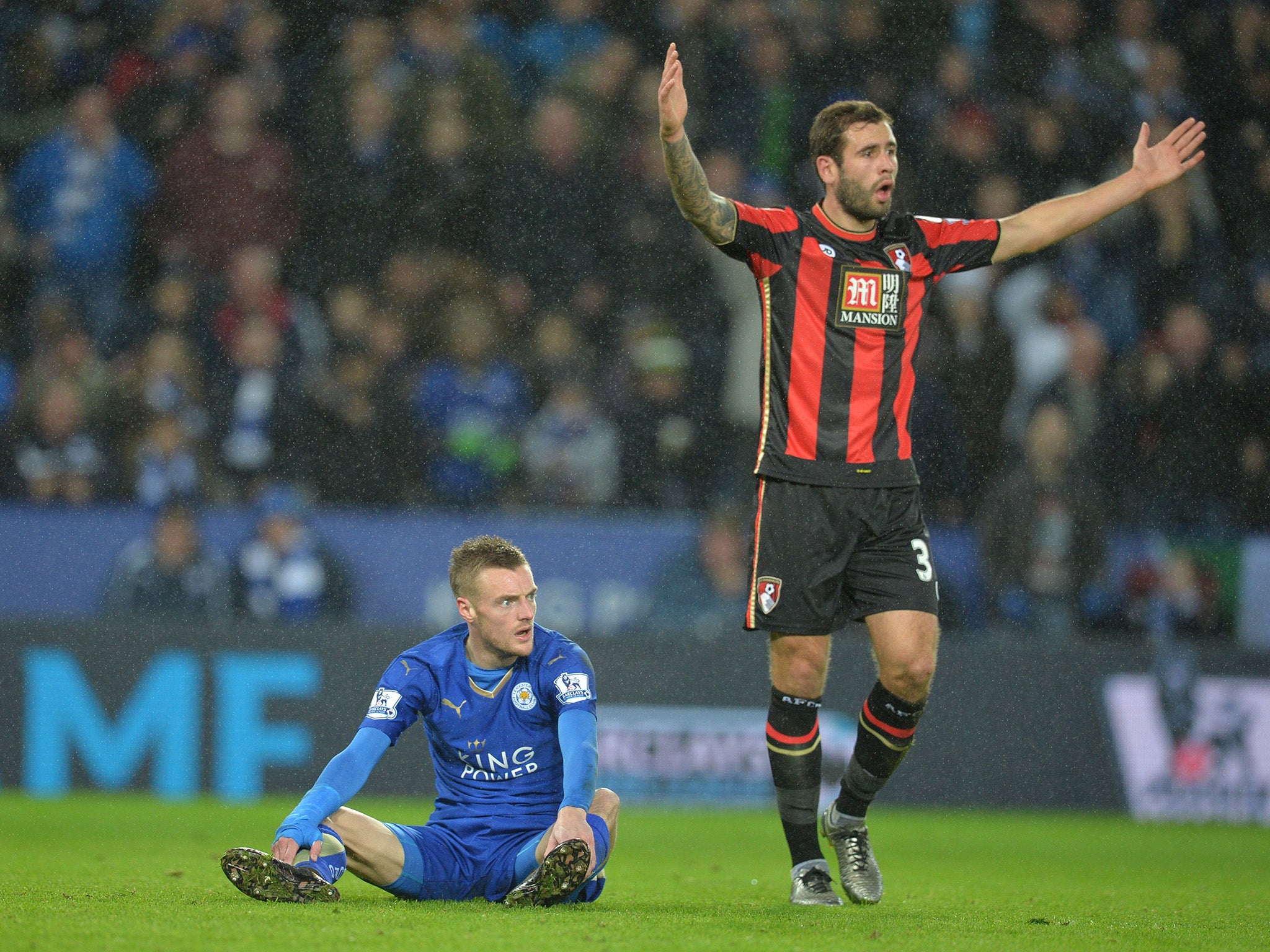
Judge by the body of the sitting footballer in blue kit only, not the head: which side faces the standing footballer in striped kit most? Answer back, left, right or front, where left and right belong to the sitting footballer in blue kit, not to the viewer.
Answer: left

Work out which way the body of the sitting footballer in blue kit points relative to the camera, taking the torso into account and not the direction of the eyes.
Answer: toward the camera
